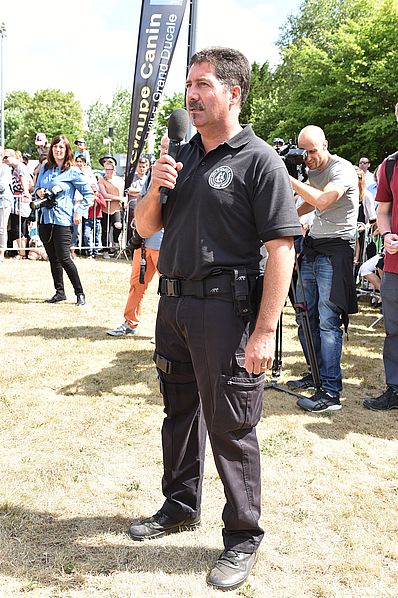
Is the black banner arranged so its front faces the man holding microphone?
yes

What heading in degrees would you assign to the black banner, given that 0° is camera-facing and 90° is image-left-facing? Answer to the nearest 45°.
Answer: approximately 0°

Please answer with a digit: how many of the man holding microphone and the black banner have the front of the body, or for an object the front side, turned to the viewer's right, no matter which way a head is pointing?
0

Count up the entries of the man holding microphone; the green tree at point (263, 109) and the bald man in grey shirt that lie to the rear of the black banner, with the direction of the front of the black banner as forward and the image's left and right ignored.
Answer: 1

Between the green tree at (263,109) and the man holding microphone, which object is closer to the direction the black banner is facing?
the man holding microphone

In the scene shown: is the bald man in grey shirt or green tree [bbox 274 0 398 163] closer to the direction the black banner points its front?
the bald man in grey shirt

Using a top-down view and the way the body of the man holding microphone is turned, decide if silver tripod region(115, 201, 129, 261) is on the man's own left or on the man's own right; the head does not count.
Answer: on the man's own right
